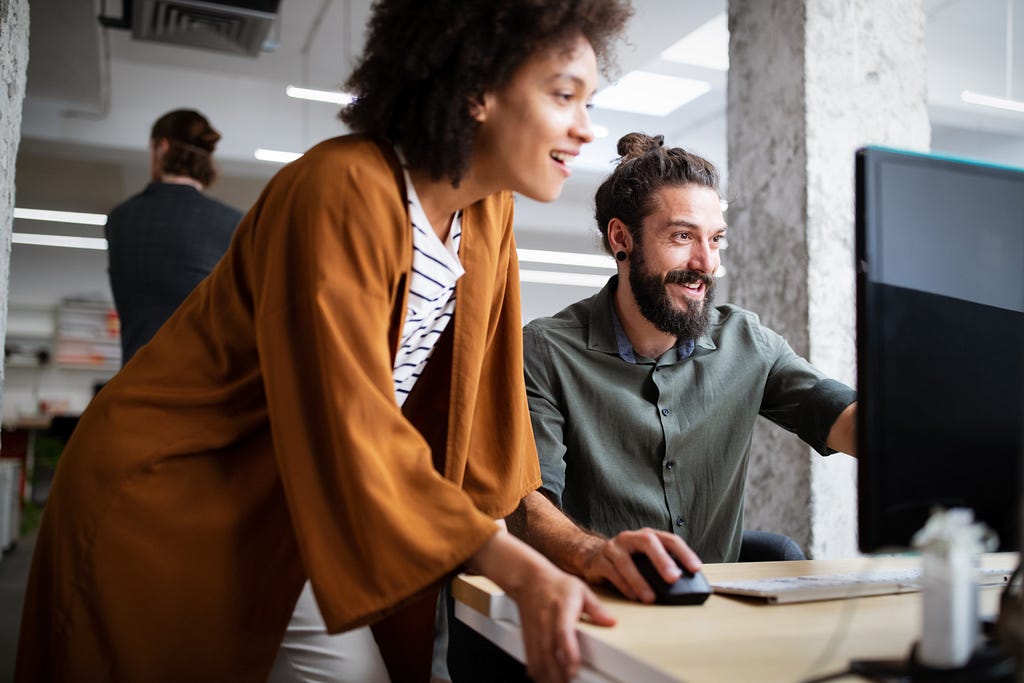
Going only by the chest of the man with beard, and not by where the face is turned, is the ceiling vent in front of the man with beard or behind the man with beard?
behind

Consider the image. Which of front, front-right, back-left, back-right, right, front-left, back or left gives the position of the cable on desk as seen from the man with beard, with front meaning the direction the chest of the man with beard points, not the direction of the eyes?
front-right

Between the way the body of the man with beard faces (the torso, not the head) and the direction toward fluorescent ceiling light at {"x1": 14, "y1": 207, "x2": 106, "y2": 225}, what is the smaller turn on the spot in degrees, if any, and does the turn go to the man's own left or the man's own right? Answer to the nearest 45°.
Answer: approximately 180°

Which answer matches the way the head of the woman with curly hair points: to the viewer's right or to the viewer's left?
to the viewer's right

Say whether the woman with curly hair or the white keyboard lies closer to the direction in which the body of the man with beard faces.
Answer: the white keyboard

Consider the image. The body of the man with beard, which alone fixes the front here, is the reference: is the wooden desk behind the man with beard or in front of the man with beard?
in front

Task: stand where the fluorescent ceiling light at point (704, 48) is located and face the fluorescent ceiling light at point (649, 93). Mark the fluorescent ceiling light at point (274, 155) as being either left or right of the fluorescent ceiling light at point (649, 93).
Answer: left

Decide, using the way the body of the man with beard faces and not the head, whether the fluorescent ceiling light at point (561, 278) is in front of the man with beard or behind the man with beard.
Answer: behind

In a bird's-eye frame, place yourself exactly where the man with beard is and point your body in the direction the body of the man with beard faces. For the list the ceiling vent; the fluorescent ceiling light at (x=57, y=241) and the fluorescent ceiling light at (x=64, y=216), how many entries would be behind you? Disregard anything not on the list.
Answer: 3

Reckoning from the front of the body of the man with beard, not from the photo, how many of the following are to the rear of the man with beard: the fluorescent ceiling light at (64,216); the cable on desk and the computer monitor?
1

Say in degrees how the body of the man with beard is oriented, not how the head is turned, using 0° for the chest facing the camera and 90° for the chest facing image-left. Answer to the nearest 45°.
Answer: approximately 315°

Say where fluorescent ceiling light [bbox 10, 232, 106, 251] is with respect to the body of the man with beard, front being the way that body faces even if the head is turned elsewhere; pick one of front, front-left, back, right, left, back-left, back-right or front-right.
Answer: back

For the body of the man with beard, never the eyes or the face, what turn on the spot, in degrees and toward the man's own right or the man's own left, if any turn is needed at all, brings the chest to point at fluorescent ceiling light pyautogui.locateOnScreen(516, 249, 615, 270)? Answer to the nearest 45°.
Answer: approximately 135° to the man's own left
